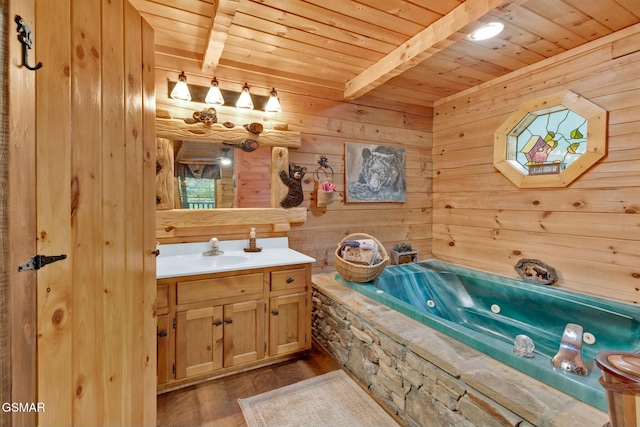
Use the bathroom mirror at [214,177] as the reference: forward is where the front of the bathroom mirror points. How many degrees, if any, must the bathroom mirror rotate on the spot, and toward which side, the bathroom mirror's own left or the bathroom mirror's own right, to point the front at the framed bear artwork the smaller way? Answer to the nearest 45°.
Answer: approximately 90° to the bathroom mirror's own left

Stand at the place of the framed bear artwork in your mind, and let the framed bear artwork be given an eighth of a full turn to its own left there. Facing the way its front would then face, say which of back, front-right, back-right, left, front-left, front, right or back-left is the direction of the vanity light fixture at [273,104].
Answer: back-right

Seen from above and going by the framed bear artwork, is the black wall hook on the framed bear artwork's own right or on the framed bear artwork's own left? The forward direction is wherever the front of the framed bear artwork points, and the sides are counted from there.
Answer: on the framed bear artwork's own right

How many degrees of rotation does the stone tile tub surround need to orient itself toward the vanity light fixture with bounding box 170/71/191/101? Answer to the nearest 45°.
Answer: approximately 45° to its right

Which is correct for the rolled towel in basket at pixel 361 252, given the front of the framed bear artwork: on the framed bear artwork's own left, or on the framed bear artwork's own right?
on the framed bear artwork's own right

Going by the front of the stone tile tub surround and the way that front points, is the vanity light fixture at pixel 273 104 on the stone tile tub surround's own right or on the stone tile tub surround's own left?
on the stone tile tub surround's own right

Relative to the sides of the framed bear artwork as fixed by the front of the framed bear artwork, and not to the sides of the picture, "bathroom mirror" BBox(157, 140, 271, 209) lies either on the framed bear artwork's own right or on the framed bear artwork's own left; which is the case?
on the framed bear artwork's own right

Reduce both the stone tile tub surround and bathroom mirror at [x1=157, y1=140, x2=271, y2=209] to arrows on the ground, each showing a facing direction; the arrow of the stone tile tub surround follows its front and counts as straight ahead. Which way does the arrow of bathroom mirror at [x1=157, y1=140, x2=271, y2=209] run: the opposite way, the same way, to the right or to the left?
to the left

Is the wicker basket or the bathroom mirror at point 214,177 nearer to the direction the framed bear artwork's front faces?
the wicker basket

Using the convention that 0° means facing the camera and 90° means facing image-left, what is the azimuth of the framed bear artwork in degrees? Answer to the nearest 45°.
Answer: approximately 315°

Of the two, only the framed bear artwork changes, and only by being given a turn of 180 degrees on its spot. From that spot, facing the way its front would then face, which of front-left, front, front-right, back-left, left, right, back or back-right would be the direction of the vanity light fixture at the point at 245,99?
left
